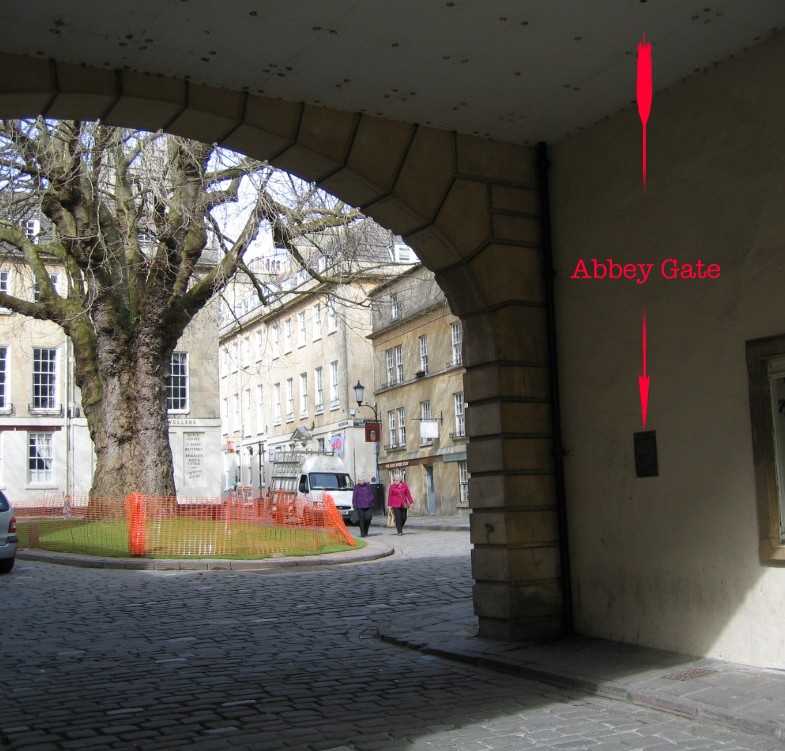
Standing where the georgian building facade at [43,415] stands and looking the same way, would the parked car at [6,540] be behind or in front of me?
in front

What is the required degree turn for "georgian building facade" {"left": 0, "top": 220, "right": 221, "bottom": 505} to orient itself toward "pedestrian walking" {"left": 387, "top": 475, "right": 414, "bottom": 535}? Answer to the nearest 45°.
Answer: approximately 45° to its left

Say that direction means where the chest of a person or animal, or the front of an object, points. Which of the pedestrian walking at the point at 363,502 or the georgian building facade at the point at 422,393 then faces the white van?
the georgian building facade

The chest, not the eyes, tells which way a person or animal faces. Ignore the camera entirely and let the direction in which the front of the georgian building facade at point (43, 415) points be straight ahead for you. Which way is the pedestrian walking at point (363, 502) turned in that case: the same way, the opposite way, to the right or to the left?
the same way

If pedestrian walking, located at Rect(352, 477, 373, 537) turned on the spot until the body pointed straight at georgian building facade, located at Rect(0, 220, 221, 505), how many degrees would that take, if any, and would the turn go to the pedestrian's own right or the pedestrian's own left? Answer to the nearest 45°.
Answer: approximately 135° to the pedestrian's own right

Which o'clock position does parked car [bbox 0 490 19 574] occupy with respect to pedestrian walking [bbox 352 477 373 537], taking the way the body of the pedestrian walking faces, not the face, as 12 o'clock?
The parked car is roughly at 1 o'clock from the pedestrian walking.

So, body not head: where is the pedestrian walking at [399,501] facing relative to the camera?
toward the camera

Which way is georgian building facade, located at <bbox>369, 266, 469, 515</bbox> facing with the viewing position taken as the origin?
facing the viewer and to the left of the viewer

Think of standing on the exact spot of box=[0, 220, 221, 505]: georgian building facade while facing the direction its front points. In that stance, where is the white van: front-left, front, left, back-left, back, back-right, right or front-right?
front-left

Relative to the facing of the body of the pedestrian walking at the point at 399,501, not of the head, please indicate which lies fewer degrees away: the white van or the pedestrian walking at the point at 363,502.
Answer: the pedestrian walking

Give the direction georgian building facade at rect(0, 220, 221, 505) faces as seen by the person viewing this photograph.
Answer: facing the viewer

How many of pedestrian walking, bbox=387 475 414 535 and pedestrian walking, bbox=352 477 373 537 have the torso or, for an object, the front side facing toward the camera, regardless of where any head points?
2

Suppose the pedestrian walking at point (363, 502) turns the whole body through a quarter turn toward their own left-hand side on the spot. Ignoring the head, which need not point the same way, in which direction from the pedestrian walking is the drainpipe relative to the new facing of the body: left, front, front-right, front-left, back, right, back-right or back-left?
right

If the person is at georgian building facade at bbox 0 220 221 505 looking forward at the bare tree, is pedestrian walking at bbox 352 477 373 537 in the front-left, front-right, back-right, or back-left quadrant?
front-left

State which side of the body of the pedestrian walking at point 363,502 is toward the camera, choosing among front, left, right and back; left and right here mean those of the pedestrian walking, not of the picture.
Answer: front

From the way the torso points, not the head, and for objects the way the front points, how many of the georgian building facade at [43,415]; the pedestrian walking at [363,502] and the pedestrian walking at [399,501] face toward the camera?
3

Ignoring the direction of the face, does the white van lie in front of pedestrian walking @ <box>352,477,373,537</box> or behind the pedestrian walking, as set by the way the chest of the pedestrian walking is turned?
behind
